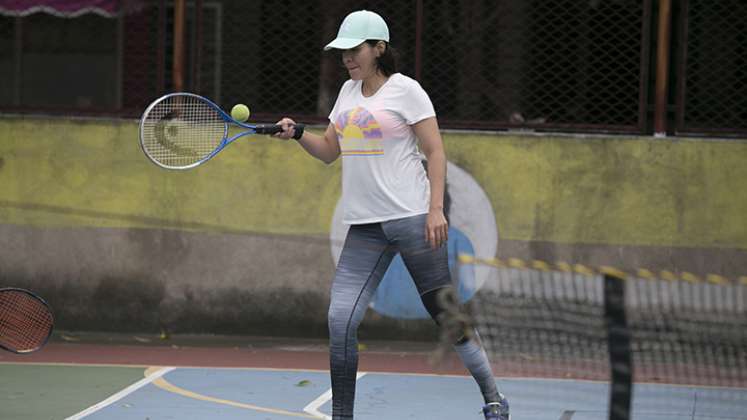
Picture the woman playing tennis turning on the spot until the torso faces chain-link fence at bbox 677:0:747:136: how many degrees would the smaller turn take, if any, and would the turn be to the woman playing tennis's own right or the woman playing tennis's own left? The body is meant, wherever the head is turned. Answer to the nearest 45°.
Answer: approximately 180°

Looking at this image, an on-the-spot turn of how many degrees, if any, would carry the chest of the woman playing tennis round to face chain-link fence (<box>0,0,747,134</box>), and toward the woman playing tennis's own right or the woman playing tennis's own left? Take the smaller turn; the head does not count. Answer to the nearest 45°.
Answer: approximately 135° to the woman playing tennis's own right

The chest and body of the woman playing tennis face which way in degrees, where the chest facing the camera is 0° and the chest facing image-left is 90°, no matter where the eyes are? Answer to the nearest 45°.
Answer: approximately 45°
